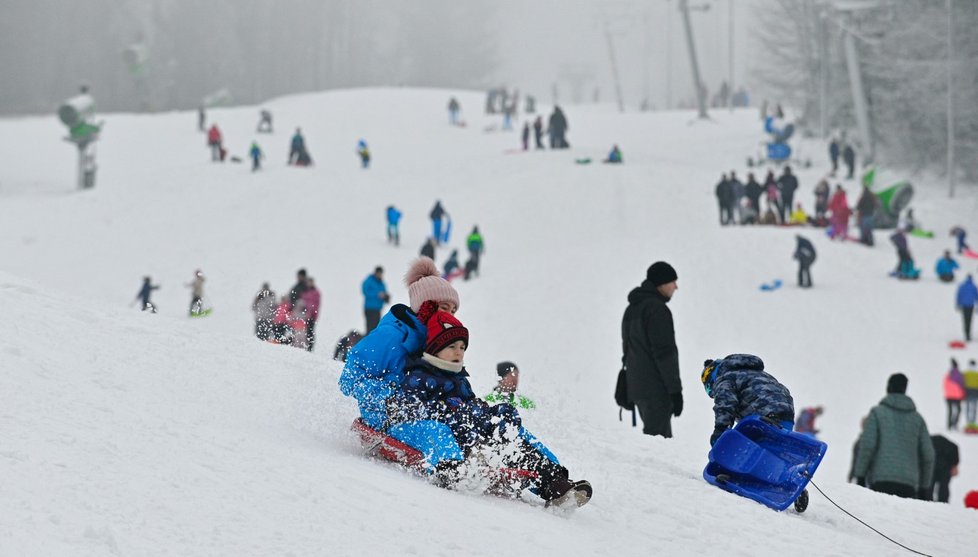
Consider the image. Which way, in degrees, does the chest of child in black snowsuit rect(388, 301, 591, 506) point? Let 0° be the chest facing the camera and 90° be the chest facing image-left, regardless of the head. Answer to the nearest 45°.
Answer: approximately 315°

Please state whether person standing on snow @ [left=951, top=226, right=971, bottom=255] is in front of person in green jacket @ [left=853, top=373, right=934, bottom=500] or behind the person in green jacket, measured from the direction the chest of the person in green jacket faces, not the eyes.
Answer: in front

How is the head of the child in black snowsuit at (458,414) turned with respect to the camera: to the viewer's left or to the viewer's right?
to the viewer's right

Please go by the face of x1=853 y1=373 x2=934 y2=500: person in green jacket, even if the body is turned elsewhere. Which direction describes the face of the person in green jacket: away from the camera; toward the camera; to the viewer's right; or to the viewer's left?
away from the camera

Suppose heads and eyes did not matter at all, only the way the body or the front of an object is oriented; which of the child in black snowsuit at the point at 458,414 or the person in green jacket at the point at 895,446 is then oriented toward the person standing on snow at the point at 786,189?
the person in green jacket

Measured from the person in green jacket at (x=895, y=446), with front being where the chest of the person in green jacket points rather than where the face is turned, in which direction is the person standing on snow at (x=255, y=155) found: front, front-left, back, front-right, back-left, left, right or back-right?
front-left

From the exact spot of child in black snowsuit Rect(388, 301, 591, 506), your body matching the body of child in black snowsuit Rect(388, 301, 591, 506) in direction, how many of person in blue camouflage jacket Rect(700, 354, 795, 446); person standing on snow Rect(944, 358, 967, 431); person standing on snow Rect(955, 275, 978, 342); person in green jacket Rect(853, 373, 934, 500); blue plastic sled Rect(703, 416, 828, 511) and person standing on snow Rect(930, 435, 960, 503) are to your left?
6

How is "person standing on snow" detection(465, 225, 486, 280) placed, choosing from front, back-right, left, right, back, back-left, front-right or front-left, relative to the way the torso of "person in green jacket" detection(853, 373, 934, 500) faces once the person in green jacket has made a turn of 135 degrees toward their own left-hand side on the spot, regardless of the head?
right

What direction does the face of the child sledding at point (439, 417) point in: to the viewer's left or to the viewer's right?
to the viewer's right

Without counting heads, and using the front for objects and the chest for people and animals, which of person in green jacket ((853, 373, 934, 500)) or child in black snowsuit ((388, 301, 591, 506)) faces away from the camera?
the person in green jacket

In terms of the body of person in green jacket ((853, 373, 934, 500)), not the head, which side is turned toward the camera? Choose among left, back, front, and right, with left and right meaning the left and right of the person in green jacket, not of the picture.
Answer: back

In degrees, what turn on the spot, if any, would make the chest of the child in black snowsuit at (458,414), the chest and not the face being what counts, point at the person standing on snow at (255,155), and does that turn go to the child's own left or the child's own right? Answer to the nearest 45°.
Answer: approximately 135° to the child's own left

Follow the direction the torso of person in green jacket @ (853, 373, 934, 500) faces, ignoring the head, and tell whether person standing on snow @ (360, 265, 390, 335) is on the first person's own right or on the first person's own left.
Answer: on the first person's own left

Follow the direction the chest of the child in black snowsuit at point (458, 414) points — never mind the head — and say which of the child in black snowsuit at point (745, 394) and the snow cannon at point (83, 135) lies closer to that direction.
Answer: the child in black snowsuit

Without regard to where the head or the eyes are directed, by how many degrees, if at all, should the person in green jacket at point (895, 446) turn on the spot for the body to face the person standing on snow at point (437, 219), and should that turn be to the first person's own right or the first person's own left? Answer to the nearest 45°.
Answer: approximately 45° to the first person's own left

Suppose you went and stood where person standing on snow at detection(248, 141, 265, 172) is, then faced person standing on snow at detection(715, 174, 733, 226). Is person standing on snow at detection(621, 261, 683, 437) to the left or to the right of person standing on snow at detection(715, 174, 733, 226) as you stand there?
right

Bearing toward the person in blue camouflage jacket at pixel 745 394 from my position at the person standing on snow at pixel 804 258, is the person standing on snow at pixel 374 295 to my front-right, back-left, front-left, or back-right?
front-right

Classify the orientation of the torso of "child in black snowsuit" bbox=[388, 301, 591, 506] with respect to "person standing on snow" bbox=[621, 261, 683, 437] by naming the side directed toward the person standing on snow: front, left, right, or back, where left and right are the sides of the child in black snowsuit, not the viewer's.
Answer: left
